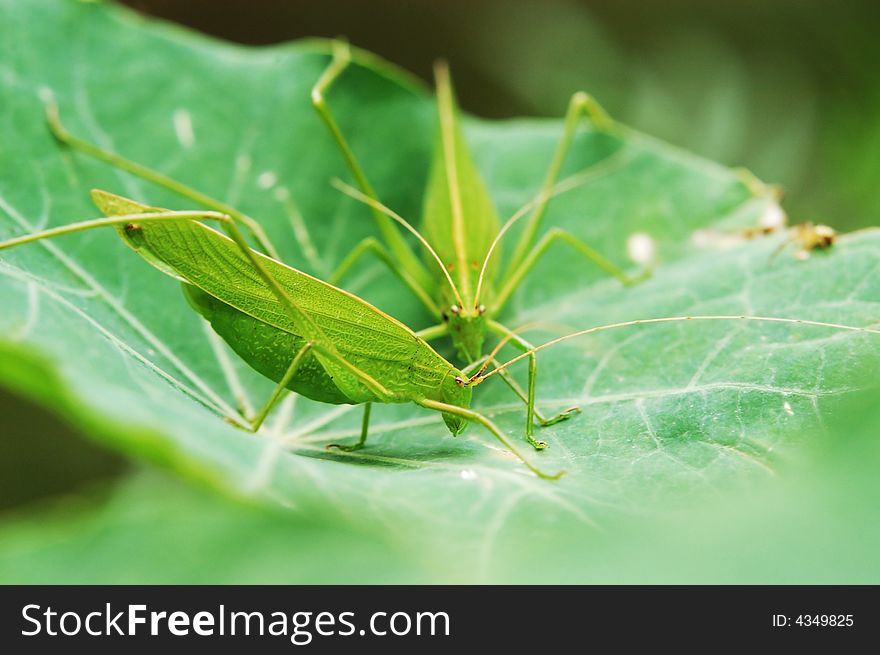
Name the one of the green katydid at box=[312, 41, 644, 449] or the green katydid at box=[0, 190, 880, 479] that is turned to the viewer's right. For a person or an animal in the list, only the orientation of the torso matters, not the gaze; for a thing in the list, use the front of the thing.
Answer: the green katydid at box=[0, 190, 880, 479]

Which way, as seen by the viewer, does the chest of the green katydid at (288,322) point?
to the viewer's right

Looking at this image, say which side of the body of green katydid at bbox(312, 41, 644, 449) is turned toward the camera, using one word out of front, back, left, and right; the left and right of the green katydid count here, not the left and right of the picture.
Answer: front

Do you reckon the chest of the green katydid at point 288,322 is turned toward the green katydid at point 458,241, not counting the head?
no

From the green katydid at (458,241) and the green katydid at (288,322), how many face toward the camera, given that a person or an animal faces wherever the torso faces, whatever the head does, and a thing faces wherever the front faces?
1

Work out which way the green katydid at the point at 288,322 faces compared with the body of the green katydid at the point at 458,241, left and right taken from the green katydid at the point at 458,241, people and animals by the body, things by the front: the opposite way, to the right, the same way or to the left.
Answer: to the left
